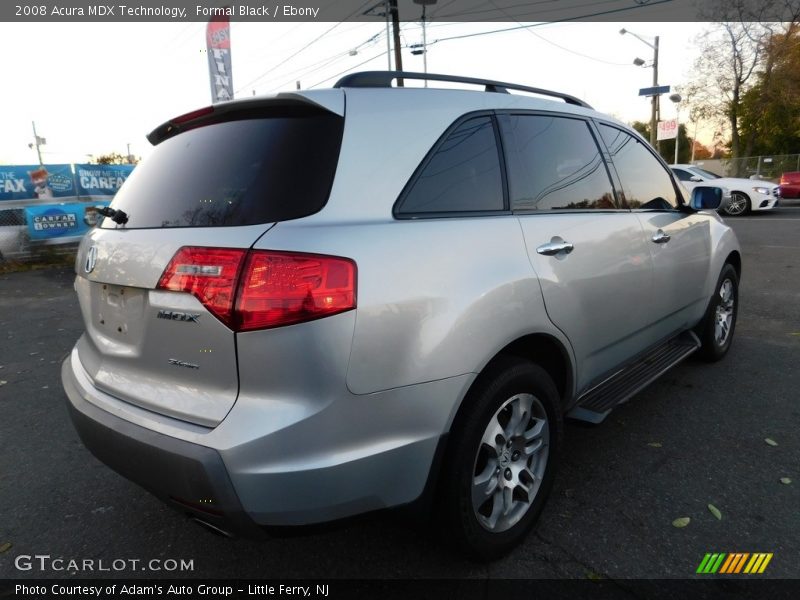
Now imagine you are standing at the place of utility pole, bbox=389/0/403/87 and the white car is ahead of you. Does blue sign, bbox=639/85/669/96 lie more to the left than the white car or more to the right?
left

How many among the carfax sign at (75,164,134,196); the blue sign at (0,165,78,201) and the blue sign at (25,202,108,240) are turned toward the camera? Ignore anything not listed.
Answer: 3

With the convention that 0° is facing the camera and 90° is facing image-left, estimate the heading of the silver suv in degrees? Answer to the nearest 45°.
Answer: approximately 225°

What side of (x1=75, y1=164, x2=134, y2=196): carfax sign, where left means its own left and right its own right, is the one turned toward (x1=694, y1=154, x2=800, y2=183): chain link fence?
left

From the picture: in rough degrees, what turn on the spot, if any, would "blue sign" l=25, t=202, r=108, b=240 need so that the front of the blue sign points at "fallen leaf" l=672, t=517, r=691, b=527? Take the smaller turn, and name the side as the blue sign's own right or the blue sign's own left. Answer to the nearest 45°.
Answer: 0° — it already faces it

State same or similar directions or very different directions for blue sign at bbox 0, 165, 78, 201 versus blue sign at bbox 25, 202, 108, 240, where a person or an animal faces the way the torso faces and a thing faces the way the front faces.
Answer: same or similar directions

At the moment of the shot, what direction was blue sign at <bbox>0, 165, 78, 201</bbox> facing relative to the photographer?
facing the viewer

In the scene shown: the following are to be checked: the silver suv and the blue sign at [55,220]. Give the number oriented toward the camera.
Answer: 1

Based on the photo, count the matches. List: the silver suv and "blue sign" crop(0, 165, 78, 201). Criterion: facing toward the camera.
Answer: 1

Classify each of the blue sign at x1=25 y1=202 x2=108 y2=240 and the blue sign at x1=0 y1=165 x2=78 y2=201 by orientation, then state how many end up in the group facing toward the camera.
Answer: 2

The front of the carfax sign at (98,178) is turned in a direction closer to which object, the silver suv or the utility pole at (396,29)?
the silver suv

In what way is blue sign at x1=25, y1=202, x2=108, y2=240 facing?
toward the camera

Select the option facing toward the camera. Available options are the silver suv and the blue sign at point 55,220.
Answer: the blue sign

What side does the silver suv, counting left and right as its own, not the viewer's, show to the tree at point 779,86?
front

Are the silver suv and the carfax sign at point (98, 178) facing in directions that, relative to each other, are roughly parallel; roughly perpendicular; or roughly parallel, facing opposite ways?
roughly perpendicular
